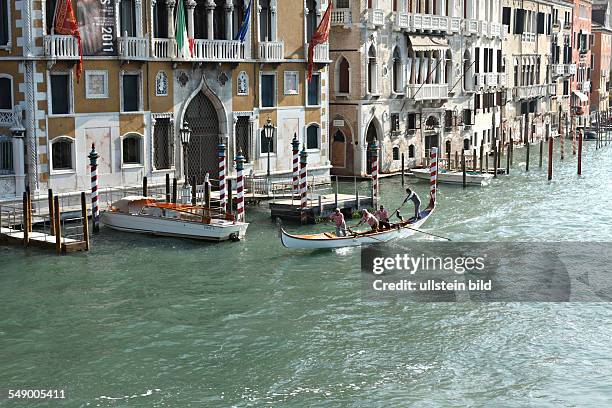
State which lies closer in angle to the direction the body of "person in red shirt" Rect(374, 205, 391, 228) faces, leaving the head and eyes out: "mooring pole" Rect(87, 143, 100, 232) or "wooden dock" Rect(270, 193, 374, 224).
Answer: the mooring pole

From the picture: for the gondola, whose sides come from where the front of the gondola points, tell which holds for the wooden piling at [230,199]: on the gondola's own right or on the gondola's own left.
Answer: on the gondola's own right

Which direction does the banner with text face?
toward the camera

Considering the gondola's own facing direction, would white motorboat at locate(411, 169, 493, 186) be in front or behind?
behind

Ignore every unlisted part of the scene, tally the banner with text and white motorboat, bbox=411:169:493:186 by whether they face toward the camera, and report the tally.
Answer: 1

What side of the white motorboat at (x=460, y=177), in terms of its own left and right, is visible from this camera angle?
left

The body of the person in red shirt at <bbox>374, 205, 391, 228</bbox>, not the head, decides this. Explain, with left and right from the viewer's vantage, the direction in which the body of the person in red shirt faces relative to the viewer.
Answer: facing the viewer and to the left of the viewer
